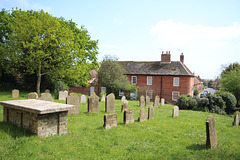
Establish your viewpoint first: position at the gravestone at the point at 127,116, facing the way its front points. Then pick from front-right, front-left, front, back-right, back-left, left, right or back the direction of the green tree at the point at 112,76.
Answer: back-left

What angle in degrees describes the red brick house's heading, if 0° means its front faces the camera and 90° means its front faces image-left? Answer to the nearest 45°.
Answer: approximately 0°

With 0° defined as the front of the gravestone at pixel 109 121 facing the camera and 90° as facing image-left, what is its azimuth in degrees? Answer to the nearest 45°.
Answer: approximately 315°

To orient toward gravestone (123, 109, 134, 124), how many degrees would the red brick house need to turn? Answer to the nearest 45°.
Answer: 0° — it already faces it

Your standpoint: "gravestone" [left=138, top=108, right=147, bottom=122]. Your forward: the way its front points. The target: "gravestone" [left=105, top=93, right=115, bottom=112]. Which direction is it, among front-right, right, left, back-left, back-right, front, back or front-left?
back

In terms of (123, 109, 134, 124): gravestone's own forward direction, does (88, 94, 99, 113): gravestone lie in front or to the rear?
to the rear

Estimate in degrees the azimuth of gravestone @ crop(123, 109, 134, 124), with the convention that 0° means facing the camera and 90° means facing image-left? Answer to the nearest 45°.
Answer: approximately 315°

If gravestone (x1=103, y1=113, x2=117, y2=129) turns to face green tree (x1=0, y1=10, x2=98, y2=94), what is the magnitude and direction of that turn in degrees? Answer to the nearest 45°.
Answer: approximately 180°

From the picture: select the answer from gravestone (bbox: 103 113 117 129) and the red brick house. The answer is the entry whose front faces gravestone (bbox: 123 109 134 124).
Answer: the red brick house

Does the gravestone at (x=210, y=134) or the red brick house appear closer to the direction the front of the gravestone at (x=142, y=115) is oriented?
the gravestone
